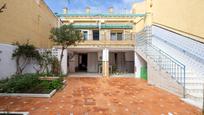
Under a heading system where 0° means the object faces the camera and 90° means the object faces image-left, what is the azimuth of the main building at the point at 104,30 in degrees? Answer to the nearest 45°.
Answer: approximately 0°

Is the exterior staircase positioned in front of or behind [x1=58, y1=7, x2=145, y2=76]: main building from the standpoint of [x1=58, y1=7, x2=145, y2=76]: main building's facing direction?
in front

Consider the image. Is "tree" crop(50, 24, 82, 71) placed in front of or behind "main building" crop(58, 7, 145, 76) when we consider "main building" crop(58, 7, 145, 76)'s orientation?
in front
